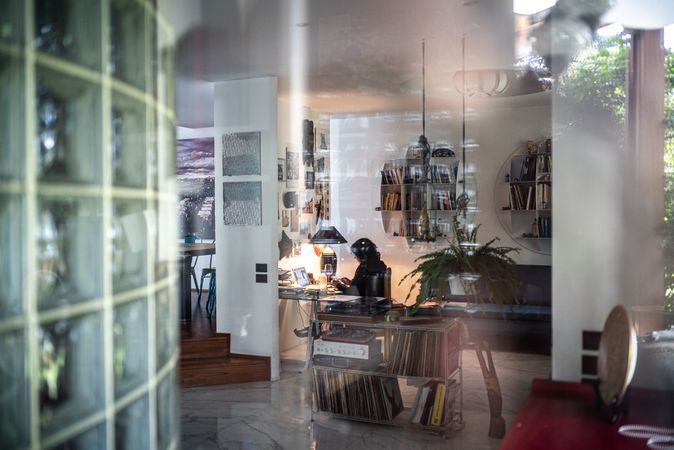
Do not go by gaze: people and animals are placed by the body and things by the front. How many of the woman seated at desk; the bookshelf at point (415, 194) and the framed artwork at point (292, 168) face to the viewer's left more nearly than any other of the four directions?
1

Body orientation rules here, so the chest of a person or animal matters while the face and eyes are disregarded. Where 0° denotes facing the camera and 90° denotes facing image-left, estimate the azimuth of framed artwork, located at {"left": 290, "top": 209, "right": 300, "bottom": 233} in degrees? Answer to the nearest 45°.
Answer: approximately 315°

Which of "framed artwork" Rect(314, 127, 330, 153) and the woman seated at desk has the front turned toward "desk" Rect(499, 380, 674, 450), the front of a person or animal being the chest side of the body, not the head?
the framed artwork

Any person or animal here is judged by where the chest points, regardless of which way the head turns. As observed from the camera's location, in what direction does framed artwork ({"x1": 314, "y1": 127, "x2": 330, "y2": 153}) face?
facing the viewer and to the right of the viewer

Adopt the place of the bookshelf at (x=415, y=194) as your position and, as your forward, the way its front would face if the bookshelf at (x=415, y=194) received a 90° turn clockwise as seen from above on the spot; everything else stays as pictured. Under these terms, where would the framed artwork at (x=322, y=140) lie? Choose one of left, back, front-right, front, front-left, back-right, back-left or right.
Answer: front-right

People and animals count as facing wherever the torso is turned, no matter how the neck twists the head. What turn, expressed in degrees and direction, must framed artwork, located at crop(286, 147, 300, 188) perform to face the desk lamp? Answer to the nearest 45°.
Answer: approximately 45° to its right

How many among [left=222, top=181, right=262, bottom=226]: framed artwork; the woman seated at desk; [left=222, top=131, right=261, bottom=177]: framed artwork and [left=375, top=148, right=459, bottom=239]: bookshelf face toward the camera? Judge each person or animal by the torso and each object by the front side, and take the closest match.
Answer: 3

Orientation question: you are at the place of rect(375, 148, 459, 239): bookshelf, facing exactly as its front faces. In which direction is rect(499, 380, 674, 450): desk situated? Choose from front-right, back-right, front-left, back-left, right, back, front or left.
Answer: front-left

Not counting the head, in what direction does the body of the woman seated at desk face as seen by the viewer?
to the viewer's left

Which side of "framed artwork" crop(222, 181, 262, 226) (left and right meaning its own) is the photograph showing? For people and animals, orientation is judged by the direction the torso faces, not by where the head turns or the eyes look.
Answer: front

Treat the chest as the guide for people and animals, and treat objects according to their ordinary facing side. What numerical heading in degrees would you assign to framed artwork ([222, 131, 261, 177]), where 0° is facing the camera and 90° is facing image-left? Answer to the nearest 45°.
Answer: approximately 0°

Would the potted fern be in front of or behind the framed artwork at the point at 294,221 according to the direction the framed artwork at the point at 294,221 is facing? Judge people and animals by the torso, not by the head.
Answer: in front

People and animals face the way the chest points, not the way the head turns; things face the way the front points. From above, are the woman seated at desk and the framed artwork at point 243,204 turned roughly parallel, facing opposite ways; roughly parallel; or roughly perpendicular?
roughly perpendicular

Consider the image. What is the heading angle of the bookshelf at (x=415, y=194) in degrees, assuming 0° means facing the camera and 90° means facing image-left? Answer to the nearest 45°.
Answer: approximately 0°
